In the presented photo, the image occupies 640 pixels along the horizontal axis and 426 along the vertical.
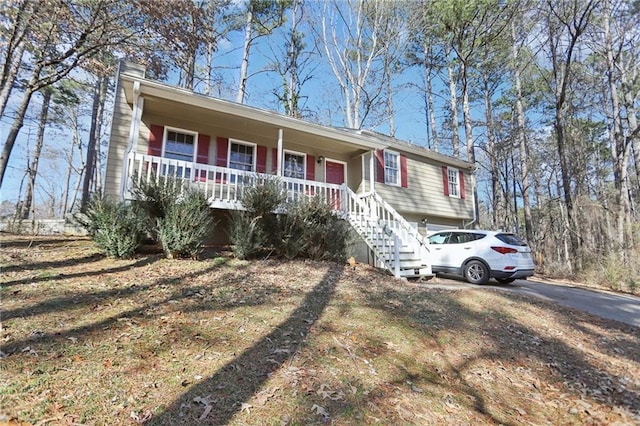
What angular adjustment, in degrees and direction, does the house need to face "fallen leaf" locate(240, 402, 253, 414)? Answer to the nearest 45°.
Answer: approximately 45° to its right

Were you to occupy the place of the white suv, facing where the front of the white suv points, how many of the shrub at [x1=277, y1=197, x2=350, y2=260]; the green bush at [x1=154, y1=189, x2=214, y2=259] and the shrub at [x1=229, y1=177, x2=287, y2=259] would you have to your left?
3

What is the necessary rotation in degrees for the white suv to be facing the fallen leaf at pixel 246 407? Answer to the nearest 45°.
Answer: approximately 135° to its left

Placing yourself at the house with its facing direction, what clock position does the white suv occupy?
The white suv is roughly at 11 o'clock from the house.

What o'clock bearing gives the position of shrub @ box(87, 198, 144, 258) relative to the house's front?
The shrub is roughly at 3 o'clock from the house.

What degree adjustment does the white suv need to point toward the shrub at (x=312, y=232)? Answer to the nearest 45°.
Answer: approximately 90° to its left

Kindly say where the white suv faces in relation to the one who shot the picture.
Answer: facing away from the viewer and to the left of the viewer

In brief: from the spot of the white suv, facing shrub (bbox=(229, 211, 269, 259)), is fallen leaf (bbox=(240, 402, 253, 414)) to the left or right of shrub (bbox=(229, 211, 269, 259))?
left

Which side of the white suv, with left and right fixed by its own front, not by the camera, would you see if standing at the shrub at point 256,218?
left

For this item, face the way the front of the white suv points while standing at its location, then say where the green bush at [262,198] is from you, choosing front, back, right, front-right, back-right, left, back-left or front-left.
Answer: left
